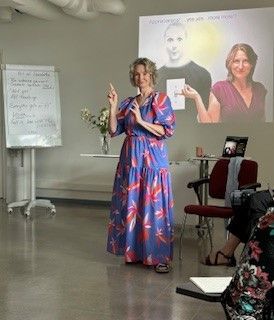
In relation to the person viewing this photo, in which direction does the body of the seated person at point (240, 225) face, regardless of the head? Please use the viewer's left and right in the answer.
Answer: facing to the left of the viewer

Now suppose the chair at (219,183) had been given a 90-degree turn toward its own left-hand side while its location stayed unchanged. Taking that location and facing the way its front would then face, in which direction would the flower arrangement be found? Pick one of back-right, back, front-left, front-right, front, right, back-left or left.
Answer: back

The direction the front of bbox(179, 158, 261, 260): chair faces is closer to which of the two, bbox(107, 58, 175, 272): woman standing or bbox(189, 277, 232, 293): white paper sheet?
the woman standing

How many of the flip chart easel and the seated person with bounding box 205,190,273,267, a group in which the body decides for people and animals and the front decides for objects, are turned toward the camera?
1

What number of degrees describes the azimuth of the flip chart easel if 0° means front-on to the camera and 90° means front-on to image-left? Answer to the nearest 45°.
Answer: approximately 0°

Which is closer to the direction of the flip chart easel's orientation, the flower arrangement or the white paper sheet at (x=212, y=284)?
the white paper sheet

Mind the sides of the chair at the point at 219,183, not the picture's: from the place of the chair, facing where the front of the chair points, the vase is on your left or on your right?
on your right

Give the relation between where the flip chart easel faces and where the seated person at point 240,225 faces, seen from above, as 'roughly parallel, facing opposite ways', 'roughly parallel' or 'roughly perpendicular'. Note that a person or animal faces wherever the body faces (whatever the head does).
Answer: roughly perpendicular

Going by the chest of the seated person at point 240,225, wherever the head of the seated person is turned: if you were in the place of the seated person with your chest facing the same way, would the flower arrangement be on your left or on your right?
on your right
